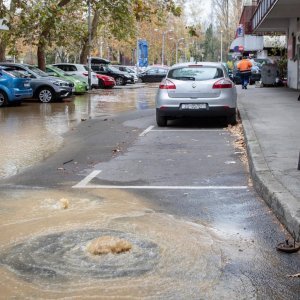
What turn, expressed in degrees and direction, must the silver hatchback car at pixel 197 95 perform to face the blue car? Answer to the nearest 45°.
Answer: approximately 45° to its left

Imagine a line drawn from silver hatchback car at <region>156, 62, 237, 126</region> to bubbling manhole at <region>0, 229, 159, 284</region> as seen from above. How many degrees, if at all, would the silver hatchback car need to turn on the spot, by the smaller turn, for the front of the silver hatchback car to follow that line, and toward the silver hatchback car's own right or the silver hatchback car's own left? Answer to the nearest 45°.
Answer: approximately 180°

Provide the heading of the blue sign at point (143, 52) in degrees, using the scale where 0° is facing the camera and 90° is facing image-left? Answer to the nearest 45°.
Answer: approximately 0°

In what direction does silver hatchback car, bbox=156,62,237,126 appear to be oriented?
away from the camera

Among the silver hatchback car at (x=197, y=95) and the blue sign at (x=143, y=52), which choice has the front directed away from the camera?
the silver hatchback car

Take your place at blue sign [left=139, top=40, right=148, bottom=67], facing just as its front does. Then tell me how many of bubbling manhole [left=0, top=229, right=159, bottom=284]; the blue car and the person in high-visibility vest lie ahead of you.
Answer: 3

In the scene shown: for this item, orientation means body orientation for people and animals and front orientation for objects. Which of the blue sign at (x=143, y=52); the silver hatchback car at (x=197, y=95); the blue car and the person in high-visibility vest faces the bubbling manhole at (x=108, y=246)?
the blue sign

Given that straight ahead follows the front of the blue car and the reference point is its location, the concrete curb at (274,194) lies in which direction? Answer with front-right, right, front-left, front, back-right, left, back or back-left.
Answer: back-left
